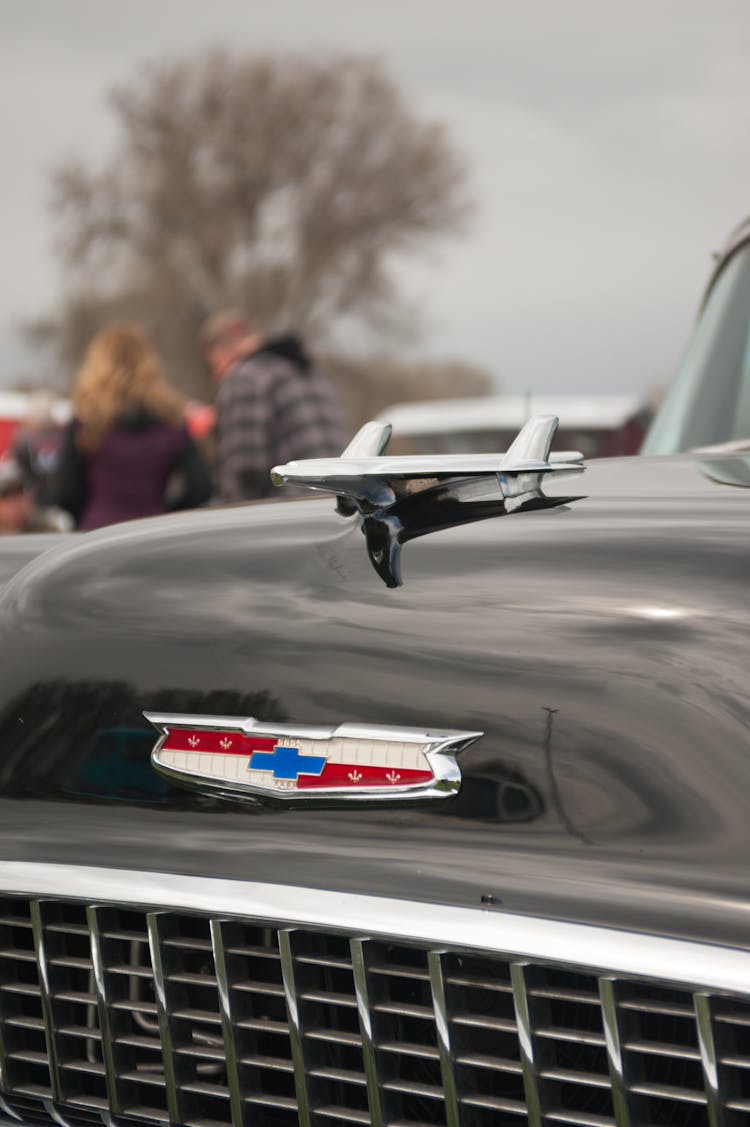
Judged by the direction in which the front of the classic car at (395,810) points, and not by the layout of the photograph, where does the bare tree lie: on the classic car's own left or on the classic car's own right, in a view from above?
on the classic car's own right

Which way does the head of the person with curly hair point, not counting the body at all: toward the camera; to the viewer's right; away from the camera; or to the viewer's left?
away from the camera

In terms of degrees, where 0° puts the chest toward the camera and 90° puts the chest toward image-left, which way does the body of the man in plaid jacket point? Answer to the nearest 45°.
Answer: approximately 90°

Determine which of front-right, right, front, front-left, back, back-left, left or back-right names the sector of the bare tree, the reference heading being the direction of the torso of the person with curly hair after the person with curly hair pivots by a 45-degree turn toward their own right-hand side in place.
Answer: front-left

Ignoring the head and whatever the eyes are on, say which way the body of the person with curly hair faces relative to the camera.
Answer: away from the camera

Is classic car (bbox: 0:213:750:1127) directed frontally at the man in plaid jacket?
no

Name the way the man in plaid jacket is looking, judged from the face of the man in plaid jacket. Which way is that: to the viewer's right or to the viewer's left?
to the viewer's left

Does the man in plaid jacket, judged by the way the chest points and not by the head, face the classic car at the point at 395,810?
no

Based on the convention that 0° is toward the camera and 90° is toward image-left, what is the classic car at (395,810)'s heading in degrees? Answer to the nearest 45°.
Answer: approximately 45°

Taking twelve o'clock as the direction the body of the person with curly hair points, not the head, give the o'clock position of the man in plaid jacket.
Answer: The man in plaid jacket is roughly at 3 o'clock from the person with curly hair.
